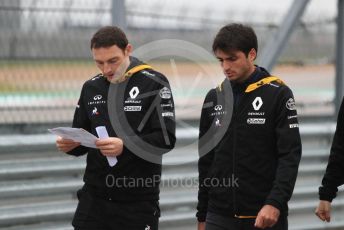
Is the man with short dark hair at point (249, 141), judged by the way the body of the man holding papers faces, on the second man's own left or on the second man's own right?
on the second man's own left

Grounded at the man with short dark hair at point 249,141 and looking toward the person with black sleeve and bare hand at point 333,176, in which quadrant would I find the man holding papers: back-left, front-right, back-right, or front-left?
back-left

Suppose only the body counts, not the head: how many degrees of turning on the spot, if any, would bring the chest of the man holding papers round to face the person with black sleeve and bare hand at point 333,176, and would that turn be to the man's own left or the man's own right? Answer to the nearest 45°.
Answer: approximately 135° to the man's own left

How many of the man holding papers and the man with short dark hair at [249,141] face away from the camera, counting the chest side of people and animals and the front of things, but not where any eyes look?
0

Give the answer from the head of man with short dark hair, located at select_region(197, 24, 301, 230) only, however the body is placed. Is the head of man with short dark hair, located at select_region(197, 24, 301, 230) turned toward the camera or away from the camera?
toward the camera

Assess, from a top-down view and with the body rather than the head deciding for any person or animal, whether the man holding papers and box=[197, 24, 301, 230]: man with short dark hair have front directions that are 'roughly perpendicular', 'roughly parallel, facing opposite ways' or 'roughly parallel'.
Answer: roughly parallel

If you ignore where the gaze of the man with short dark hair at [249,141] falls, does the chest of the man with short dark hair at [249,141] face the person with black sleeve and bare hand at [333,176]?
no

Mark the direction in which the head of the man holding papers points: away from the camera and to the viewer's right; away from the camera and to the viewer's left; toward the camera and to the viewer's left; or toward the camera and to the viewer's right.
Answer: toward the camera and to the viewer's left

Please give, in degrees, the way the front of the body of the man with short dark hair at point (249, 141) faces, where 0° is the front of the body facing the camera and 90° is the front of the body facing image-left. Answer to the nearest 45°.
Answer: approximately 45°

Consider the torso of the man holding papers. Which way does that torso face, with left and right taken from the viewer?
facing the viewer and to the left of the viewer
